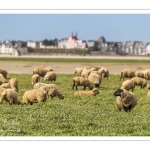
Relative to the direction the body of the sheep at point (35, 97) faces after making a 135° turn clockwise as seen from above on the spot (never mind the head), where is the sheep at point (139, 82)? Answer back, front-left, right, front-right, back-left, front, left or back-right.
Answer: front

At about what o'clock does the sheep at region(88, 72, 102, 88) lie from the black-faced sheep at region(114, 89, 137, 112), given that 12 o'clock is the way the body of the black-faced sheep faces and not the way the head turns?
The sheep is roughly at 4 o'clock from the black-faced sheep.

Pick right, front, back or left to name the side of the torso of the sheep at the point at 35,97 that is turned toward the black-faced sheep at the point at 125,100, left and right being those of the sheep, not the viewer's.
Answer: back

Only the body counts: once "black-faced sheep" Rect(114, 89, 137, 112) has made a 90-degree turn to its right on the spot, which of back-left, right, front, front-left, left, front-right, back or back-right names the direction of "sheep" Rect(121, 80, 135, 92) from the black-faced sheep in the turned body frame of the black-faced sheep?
front-right

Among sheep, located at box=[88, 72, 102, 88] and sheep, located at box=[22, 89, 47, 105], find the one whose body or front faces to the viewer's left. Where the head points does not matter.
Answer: sheep, located at box=[22, 89, 47, 105]

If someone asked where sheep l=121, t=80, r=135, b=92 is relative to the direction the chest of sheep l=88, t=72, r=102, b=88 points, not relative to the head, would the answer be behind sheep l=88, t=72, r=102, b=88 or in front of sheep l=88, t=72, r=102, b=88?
in front

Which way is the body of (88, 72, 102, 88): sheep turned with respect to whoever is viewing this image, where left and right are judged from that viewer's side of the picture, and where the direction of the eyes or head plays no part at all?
facing the viewer and to the right of the viewer

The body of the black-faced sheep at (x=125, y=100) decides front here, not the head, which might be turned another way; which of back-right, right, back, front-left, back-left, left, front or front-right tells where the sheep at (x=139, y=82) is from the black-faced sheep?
back-right
